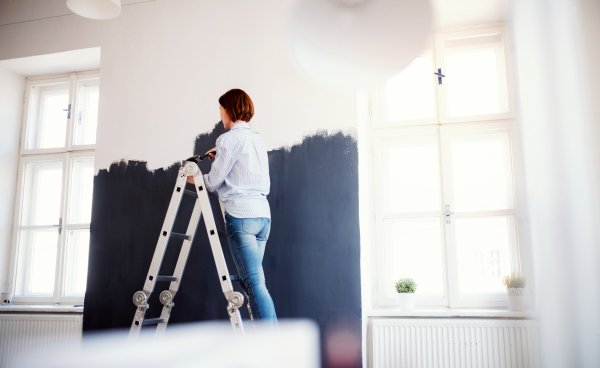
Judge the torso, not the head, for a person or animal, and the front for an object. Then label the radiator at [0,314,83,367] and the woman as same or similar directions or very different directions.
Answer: very different directions

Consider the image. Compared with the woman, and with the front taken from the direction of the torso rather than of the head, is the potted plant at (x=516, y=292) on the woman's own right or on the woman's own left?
on the woman's own right

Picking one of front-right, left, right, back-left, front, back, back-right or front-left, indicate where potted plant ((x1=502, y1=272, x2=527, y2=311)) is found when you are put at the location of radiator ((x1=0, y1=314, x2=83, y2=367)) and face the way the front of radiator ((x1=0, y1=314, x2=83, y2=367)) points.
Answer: front-left

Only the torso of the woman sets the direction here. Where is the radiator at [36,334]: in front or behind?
in front

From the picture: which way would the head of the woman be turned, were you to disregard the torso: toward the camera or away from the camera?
away from the camera

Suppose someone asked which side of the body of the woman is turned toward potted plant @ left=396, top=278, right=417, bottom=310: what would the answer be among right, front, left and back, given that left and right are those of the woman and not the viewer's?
right

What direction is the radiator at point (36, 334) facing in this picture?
toward the camera

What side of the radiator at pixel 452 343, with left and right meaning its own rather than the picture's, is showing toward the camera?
front

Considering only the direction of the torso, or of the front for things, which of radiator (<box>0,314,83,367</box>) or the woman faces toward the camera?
the radiator

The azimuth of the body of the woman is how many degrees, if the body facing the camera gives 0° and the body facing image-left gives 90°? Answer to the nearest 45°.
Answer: approximately 135°

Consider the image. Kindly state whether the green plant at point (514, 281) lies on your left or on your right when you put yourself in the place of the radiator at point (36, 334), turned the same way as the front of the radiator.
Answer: on your left

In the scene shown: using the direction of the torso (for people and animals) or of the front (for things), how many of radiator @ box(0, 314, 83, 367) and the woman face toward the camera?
1
